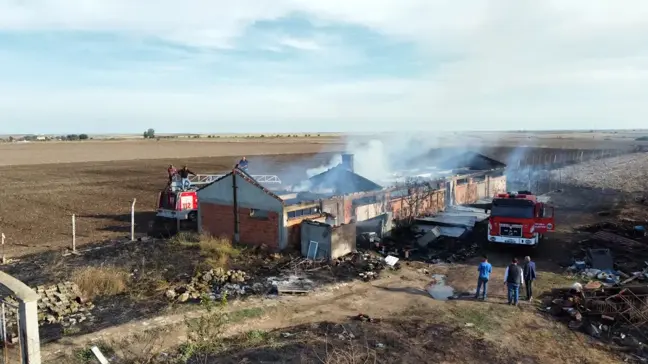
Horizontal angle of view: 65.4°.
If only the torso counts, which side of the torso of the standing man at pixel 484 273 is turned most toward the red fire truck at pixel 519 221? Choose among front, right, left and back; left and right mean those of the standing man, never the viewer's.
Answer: front

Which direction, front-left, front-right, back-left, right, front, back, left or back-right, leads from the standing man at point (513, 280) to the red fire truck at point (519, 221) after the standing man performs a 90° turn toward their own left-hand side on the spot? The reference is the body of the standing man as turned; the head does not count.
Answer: right

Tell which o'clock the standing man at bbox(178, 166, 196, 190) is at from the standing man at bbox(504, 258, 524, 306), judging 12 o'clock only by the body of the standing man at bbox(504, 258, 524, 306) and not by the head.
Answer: the standing man at bbox(178, 166, 196, 190) is roughly at 10 o'clock from the standing man at bbox(504, 258, 524, 306).

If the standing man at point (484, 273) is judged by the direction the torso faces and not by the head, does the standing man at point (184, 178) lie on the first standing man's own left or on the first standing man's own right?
on the first standing man's own left

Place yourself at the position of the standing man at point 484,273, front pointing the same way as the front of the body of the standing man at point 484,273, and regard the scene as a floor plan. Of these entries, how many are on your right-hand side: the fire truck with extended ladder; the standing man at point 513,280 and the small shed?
1

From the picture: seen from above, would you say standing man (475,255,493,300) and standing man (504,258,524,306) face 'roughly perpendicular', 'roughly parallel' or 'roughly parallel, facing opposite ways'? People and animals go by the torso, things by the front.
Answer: roughly parallel

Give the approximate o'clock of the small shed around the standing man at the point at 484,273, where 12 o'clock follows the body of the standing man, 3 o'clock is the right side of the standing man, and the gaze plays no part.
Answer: The small shed is roughly at 10 o'clock from the standing man.

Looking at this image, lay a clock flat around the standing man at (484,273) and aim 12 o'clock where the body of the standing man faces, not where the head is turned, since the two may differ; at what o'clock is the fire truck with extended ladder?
The fire truck with extended ladder is roughly at 10 o'clock from the standing man.

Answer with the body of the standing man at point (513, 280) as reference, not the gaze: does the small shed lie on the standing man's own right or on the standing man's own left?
on the standing man's own left

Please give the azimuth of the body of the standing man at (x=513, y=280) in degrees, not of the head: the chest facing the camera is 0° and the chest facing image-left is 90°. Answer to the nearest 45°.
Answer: approximately 180°

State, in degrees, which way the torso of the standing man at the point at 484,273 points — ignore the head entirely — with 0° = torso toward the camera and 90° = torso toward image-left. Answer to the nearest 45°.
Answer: approximately 180°

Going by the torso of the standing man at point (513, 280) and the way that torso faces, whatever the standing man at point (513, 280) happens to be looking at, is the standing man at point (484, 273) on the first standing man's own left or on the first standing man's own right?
on the first standing man's own left

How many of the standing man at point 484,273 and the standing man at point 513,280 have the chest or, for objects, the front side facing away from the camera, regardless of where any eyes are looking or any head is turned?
2

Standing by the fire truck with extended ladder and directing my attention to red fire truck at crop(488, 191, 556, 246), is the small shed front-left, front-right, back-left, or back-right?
front-right

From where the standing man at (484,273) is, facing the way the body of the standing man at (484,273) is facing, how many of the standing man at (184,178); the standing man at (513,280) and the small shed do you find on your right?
1
